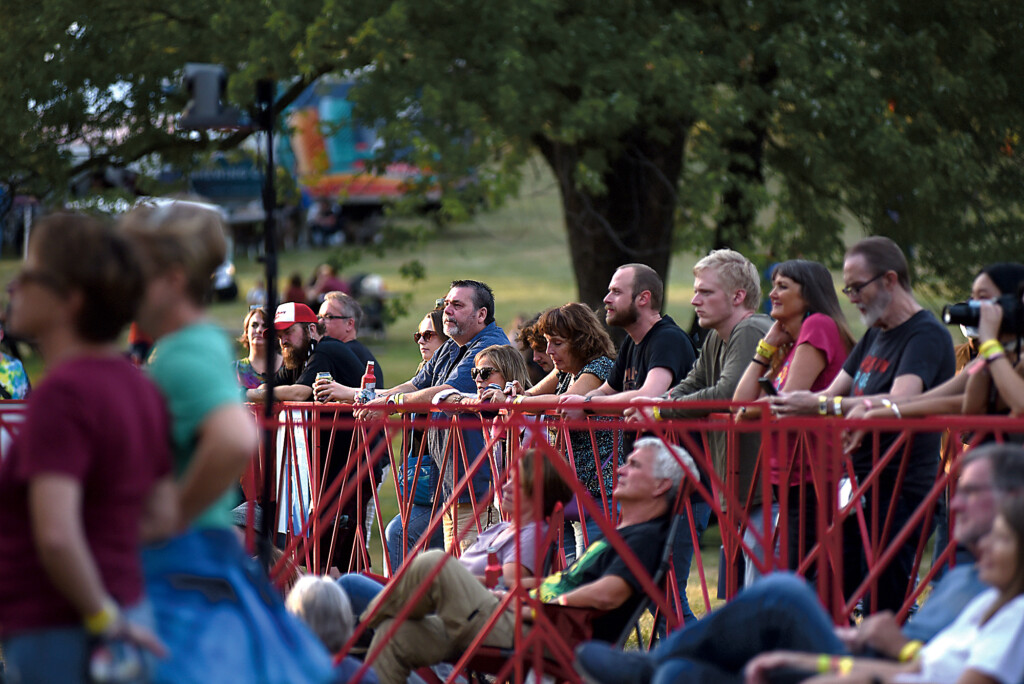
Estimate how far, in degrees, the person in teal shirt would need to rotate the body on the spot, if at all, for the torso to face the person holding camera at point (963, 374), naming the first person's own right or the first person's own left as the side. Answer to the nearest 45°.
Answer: approximately 135° to the first person's own right

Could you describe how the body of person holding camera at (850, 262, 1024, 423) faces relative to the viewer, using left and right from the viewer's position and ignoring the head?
facing to the left of the viewer

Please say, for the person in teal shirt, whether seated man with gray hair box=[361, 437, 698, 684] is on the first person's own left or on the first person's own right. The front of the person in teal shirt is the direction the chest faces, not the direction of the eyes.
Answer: on the first person's own right

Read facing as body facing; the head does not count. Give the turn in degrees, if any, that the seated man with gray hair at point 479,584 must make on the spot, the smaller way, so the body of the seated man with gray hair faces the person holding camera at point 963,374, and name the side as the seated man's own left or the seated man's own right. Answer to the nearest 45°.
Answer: approximately 180°

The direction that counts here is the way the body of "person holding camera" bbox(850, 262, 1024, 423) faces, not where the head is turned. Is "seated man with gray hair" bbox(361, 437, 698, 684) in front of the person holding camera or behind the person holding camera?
in front

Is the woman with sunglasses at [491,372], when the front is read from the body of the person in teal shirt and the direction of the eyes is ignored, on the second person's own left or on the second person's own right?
on the second person's own right

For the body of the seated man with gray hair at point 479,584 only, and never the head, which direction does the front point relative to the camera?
to the viewer's left

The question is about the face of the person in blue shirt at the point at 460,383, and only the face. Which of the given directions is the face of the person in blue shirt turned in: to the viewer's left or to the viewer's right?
to the viewer's left
